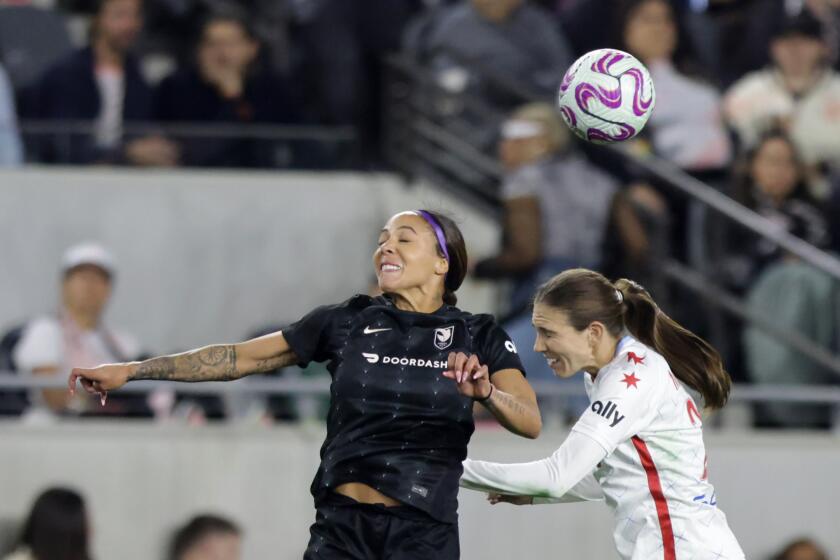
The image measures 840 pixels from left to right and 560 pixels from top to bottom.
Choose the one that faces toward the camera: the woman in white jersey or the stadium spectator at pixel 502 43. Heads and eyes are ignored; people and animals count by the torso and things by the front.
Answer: the stadium spectator

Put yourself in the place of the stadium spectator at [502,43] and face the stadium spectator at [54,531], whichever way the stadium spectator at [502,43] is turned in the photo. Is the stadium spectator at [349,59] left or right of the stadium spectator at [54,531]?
right

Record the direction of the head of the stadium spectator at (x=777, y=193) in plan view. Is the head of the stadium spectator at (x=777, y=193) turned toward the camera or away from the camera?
toward the camera

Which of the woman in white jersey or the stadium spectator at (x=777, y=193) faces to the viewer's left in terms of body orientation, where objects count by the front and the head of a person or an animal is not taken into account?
the woman in white jersey

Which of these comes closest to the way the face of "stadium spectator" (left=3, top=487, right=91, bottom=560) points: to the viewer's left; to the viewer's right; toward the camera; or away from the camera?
away from the camera

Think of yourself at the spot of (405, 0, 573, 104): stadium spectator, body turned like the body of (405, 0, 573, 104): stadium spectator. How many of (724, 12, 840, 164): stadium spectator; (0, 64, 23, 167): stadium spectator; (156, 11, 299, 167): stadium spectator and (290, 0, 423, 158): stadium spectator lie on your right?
3

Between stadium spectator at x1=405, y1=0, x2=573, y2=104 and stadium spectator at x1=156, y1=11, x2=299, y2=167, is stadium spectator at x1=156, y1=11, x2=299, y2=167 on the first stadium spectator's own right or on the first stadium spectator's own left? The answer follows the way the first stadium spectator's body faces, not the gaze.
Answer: on the first stadium spectator's own right

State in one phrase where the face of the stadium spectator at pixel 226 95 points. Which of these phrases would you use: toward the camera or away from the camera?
toward the camera

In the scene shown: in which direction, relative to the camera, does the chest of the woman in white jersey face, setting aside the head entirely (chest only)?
to the viewer's left

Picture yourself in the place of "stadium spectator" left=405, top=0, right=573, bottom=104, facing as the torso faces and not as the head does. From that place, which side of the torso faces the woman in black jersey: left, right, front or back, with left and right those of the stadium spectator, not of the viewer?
front

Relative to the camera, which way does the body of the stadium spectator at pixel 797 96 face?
toward the camera

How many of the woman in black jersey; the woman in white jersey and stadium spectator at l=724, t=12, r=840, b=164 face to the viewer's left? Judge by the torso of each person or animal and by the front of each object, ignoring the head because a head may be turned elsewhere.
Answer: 1

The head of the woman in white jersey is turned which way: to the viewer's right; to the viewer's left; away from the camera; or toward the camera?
to the viewer's left

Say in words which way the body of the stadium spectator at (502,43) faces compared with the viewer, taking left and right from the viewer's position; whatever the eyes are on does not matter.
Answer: facing the viewer

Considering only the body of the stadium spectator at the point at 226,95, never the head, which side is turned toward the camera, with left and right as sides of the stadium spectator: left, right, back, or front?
front

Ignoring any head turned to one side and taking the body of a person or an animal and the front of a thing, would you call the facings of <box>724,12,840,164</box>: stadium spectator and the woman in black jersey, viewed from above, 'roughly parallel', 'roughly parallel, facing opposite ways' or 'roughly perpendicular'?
roughly parallel

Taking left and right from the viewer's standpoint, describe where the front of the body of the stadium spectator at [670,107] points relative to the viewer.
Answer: facing the viewer and to the left of the viewer
